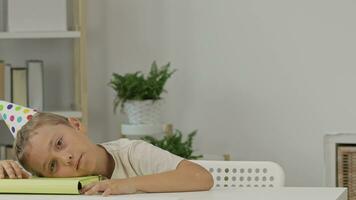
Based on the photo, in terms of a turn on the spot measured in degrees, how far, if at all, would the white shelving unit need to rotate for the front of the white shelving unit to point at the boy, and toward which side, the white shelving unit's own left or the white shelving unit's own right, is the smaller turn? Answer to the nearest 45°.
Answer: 0° — it already faces them

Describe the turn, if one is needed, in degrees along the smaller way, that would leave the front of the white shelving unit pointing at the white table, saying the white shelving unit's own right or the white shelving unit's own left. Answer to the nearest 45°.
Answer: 0° — it already faces it

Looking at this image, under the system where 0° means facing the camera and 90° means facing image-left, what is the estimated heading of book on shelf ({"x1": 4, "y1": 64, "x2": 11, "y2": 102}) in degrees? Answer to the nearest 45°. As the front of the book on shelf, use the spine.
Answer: approximately 0°

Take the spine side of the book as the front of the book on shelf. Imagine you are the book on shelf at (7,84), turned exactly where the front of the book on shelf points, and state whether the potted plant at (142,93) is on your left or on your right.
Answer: on your left

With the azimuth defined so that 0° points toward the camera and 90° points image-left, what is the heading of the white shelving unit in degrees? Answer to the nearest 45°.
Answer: approximately 0°
